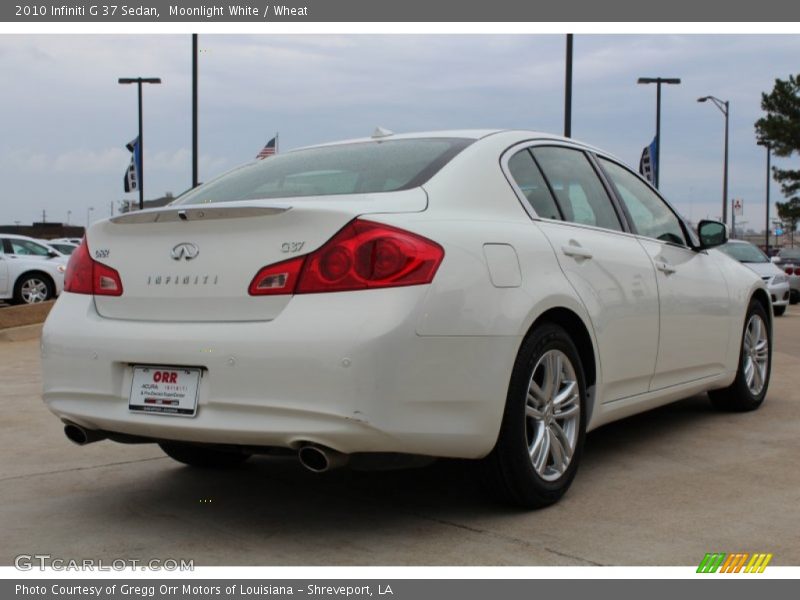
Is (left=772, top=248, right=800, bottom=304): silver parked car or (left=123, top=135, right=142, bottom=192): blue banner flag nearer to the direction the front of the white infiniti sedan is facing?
the silver parked car

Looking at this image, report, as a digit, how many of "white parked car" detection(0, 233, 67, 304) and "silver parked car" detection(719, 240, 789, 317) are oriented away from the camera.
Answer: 0

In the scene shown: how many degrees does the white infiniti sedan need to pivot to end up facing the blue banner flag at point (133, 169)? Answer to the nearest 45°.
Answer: approximately 45° to its left

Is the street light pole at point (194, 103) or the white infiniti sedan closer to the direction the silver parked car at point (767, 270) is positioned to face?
the white infiniti sedan

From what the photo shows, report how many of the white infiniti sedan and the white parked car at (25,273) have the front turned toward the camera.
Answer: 0

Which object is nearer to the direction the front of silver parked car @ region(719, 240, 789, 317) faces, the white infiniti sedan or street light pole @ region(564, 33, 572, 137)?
the white infiniti sedan

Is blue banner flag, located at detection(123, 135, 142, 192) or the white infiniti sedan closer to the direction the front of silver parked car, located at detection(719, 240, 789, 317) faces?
the white infiniti sedan

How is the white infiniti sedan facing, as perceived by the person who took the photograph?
facing away from the viewer and to the right of the viewer

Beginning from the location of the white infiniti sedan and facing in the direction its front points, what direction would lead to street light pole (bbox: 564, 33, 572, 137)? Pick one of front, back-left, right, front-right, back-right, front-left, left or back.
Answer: front-left

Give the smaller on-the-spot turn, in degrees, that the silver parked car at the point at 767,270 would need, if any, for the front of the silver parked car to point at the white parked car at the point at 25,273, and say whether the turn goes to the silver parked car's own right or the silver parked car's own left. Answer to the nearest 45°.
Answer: approximately 135° to the silver parked car's own right

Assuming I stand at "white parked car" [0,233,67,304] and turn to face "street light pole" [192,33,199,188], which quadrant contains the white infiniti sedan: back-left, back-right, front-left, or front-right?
back-right
